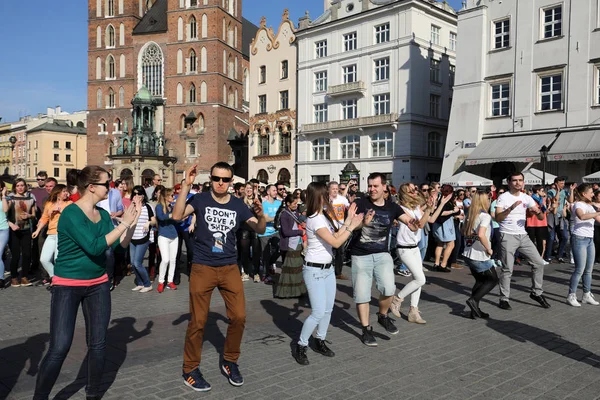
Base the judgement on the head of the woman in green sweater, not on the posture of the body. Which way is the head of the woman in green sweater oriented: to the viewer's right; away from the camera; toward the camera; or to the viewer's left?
to the viewer's right

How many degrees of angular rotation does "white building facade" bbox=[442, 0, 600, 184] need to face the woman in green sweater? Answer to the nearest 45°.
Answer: approximately 45° to its left

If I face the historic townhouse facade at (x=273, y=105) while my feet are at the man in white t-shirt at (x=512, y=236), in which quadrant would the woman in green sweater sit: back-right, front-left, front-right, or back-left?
back-left

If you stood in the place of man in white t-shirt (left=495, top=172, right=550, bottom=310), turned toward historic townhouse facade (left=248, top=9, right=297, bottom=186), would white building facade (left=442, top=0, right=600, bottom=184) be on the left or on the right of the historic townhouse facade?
right

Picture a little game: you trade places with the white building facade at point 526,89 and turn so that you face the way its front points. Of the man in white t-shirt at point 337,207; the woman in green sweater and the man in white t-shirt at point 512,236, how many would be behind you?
0

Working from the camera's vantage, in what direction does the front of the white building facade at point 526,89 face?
facing the viewer and to the left of the viewer

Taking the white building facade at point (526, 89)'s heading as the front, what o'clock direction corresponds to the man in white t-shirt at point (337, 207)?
The man in white t-shirt is roughly at 11 o'clock from the white building facade.

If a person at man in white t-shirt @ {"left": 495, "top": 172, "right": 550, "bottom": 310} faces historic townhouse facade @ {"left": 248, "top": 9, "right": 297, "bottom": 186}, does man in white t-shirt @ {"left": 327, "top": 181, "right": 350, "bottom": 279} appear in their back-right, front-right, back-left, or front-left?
front-left

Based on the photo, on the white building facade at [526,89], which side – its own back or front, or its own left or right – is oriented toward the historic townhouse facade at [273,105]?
right

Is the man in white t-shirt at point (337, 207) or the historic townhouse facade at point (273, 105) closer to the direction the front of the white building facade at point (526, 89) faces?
the man in white t-shirt

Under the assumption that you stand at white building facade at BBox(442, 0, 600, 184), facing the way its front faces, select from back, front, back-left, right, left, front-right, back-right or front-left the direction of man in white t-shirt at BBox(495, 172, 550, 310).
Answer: front-left
